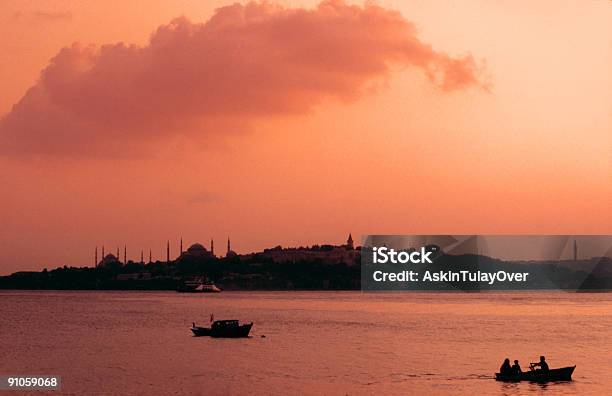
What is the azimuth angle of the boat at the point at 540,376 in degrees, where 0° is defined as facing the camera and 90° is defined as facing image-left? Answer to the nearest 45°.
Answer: approximately 270°
